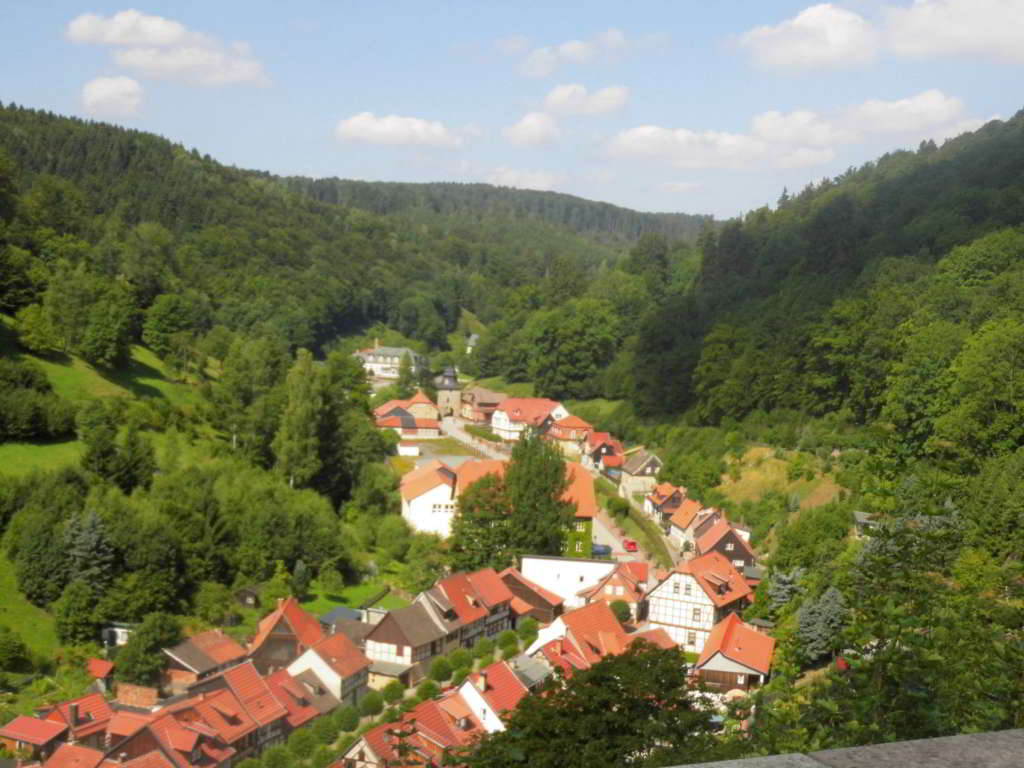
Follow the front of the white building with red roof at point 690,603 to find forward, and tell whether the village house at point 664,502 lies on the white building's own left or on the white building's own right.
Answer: on the white building's own right

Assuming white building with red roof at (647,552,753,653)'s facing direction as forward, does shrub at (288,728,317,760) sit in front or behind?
in front

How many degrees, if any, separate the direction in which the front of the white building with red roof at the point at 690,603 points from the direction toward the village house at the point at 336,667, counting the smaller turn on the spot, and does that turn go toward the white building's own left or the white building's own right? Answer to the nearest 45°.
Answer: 0° — it already faces it

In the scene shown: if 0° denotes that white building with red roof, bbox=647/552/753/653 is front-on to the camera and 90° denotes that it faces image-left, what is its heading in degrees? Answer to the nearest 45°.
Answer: approximately 45°

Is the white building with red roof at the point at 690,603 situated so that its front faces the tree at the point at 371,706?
yes

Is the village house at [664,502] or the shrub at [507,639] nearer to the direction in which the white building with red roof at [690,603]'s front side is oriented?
the shrub

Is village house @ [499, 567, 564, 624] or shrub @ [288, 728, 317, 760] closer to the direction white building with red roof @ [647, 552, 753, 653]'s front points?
the shrub

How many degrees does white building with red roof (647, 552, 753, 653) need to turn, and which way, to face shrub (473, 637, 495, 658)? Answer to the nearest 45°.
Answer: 0° — it already faces it

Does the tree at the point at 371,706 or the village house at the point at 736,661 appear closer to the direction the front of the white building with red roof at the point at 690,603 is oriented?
the tree

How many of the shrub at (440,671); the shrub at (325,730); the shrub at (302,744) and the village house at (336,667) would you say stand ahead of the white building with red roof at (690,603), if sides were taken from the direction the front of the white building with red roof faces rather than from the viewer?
4

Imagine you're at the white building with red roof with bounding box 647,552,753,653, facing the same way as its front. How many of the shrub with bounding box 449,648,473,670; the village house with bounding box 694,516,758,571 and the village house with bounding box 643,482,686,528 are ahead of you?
1
